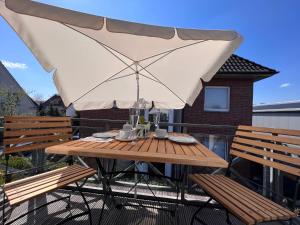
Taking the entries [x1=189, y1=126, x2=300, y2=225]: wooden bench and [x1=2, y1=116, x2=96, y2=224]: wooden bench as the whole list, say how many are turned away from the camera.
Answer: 0

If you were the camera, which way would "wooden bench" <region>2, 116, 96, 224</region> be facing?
facing the viewer and to the right of the viewer

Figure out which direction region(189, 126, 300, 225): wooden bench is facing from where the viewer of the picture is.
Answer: facing the viewer and to the left of the viewer

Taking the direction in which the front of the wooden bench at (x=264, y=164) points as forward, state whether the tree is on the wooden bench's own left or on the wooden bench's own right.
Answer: on the wooden bench's own right

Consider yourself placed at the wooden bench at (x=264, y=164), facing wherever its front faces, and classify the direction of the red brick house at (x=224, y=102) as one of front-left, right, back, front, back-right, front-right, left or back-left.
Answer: back-right

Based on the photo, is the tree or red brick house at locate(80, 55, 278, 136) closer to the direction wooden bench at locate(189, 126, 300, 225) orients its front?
the tree

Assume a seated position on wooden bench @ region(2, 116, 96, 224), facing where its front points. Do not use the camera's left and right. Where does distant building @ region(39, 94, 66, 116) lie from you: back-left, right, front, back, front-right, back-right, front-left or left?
back-left
